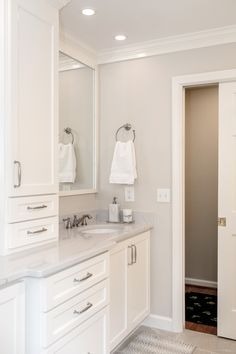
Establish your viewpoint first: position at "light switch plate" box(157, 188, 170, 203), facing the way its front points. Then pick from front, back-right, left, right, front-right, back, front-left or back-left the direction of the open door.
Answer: left

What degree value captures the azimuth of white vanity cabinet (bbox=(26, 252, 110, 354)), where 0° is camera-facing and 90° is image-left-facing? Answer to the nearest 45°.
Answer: approximately 315°

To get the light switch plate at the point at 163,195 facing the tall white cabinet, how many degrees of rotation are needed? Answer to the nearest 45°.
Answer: approximately 45° to its right

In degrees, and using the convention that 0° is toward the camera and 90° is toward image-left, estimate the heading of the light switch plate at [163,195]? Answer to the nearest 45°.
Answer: approximately 0°

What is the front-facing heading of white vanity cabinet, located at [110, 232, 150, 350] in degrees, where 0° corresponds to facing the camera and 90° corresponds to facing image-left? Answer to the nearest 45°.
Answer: approximately 315°
